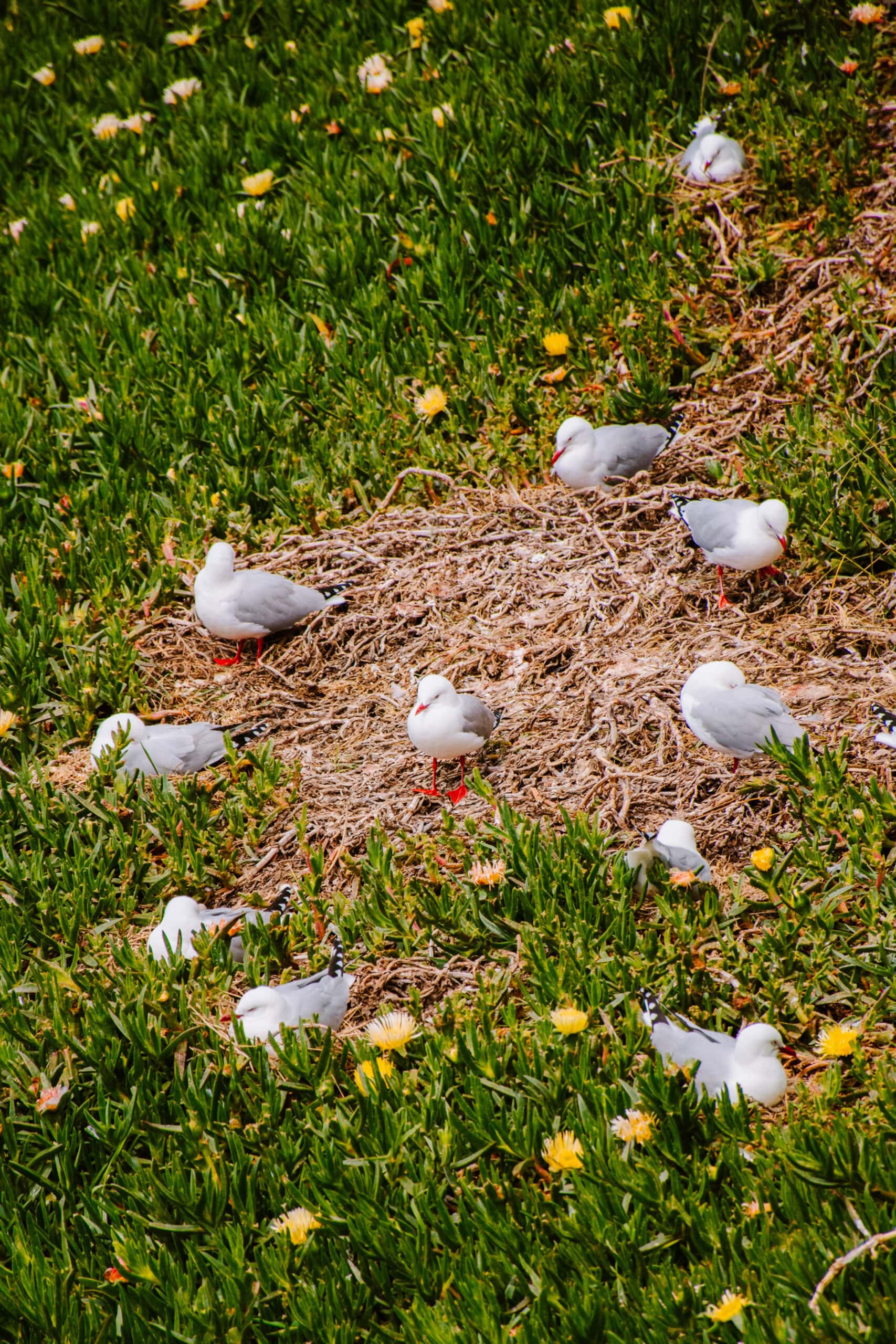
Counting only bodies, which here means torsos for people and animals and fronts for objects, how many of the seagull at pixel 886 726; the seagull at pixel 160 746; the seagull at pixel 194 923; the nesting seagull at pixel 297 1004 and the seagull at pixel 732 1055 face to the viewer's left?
3

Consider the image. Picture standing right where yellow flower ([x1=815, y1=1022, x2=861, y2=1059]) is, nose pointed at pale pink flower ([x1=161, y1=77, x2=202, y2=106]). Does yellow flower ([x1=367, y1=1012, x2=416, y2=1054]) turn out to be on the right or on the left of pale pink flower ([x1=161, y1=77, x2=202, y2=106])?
left

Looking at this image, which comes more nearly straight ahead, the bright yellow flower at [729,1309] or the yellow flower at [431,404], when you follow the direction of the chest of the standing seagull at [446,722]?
the bright yellow flower

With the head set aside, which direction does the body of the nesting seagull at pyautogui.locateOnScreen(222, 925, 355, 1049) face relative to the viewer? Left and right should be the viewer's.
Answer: facing to the left of the viewer

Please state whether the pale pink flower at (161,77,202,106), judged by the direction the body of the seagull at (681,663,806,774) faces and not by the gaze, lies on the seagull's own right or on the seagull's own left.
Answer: on the seagull's own right

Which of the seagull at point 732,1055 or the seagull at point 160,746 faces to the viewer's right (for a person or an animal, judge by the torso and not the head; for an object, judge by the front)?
the seagull at point 732,1055

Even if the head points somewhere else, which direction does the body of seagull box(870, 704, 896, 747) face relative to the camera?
to the viewer's right

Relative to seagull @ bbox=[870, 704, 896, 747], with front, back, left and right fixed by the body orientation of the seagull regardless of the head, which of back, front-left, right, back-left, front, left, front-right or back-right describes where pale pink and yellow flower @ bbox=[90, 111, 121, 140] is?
back-left

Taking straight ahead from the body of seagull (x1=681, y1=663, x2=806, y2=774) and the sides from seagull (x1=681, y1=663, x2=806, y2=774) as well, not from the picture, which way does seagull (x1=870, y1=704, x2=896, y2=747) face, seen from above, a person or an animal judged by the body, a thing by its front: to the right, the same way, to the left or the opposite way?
the opposite way

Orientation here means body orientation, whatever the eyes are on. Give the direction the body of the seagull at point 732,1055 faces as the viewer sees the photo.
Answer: to the viewer's right

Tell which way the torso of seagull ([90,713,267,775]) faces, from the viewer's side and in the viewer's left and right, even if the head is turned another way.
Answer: facing to the left of the viewer

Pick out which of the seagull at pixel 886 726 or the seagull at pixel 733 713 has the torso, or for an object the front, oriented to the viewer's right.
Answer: the seagull at pixel 886 726

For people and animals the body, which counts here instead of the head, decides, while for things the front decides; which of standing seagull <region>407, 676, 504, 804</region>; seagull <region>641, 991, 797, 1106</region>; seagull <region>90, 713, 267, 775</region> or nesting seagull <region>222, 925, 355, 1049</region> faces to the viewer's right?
seagull <region>641, 991, 797, 1106</region>

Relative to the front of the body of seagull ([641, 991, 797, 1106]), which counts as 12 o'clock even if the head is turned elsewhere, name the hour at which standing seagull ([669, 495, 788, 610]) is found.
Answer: The standing seagull is roughly at 9 o'clock from the seagull.

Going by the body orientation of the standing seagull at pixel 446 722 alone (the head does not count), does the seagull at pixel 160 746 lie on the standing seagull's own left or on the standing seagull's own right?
on the standing seagull's own right
